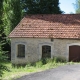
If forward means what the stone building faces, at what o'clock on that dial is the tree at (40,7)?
The tree is roughly at 6 o'clock from the stone building.

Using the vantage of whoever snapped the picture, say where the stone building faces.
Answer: facing the viewer
